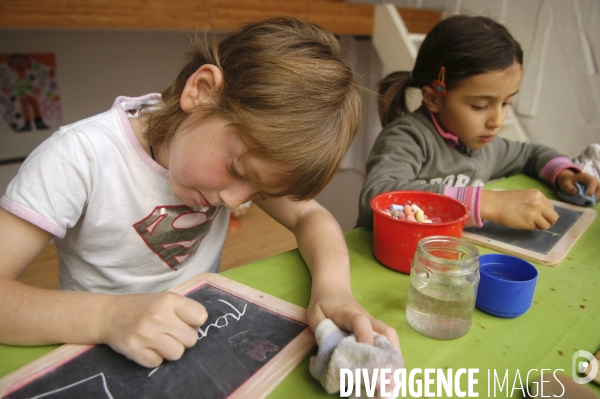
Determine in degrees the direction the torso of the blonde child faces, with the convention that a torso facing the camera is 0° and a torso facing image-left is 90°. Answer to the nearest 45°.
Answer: approximately 315°
